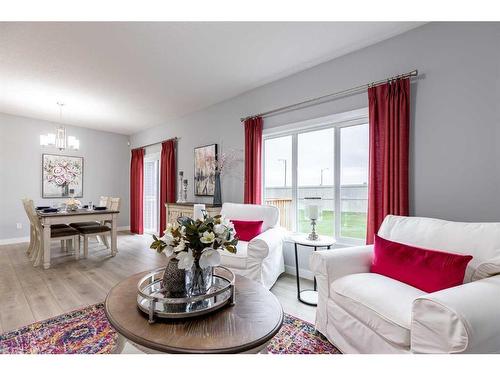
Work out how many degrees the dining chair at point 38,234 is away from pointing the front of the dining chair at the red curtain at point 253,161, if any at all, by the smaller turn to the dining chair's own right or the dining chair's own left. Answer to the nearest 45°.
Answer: approximately 45° to the dining chair's own right

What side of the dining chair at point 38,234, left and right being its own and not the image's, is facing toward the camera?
right

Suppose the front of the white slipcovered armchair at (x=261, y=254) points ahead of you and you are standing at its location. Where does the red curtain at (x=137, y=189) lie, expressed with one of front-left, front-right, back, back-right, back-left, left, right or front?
right

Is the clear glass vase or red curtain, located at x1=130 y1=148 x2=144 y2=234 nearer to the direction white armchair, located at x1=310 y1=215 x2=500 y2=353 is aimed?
the clear glass vase

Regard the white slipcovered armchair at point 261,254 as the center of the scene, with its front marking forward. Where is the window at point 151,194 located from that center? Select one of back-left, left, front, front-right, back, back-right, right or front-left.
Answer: right

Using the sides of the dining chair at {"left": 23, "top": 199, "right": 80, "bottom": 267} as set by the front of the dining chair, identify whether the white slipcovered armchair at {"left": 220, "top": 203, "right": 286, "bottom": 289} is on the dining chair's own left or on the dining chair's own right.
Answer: on the dining chair's own right

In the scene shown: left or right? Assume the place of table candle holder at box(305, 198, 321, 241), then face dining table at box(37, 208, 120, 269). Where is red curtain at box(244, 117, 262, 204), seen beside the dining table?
right

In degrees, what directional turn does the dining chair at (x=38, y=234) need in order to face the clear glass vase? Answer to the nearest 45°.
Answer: approximately 90° to its right

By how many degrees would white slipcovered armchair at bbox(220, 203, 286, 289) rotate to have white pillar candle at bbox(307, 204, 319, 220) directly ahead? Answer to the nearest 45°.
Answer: approximately 135° to its left

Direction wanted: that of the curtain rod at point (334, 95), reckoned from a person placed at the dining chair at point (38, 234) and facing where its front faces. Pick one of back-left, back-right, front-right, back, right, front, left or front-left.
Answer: front-right

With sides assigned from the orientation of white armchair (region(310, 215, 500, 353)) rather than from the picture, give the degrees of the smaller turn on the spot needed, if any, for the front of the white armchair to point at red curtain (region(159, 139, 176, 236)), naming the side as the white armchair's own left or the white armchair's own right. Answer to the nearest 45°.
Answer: approximately 90° to the white armchair's own right

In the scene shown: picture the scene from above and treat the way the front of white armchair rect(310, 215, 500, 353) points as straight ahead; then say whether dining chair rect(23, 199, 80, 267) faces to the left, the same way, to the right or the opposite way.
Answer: the opposite way
